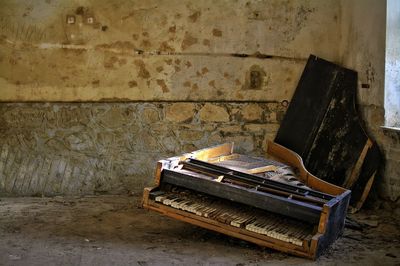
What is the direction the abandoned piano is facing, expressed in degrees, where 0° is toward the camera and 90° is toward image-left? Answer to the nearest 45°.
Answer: approximately 45°
